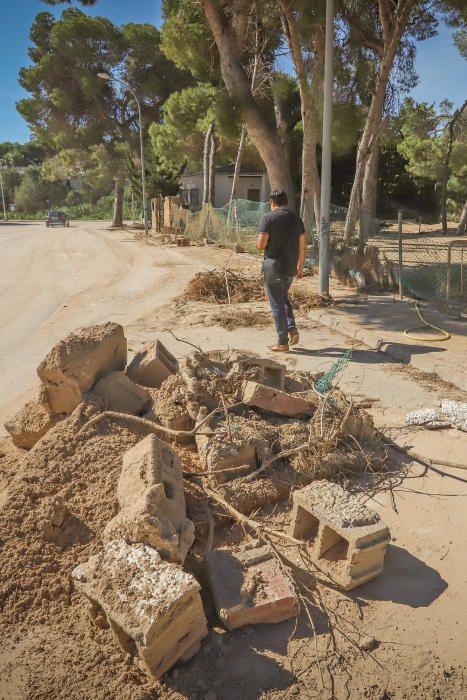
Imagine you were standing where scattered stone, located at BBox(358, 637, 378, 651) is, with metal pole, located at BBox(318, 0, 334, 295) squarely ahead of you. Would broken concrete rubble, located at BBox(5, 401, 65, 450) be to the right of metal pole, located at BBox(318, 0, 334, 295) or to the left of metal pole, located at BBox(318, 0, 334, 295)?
left

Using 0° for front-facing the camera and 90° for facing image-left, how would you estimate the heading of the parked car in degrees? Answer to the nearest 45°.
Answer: approximately 0°

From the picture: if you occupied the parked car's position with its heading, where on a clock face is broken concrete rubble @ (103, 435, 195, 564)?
The broken concrete rubble is roughly at 12 o'clock from the parked car.

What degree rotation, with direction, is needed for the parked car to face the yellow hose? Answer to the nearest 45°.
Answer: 0° — it already faces it

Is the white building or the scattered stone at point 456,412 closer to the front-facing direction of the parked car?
the scattered stone

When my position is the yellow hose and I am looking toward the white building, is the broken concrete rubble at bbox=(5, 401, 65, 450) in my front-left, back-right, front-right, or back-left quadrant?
back-left
